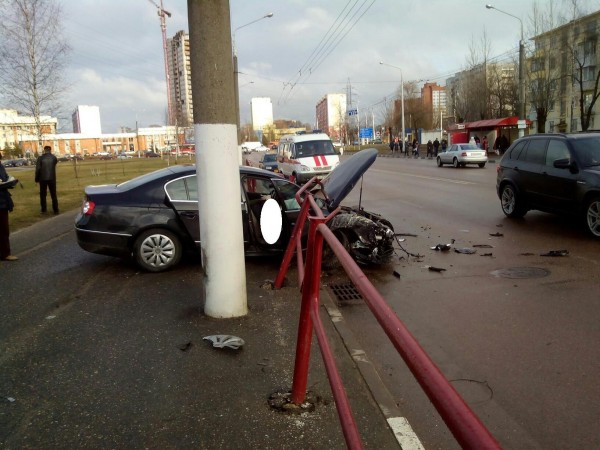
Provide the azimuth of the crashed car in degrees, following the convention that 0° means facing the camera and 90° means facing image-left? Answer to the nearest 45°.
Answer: approximately 270°

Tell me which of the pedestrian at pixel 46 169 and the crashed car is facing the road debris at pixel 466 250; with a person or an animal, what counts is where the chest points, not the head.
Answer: the crashed car

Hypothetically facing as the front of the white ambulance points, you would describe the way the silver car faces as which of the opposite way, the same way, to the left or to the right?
the opposite way

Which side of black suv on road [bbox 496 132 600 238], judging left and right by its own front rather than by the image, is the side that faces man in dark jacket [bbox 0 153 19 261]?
right

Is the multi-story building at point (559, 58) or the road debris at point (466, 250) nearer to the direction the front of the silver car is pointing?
the multi-story building

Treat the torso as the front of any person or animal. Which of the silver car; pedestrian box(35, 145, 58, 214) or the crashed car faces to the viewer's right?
the crashed car

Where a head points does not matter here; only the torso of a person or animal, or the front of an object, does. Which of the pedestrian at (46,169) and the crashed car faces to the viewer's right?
the crashed car

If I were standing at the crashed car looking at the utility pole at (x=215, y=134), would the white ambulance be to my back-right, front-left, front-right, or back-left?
back-left

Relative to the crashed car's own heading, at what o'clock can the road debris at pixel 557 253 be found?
The road debris is roughly at 12 o'clock from the crashed car.

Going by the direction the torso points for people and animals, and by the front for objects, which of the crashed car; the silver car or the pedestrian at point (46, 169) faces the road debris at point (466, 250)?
the crashed car
